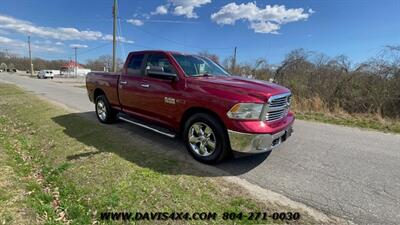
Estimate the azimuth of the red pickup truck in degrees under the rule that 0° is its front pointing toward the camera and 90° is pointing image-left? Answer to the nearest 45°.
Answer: approximately 315°
